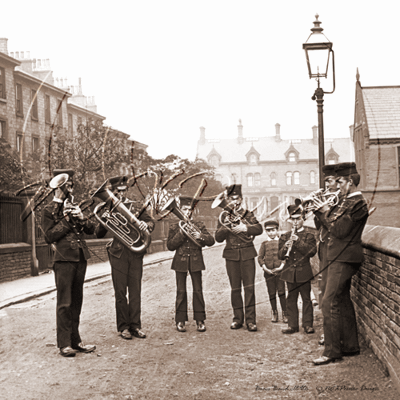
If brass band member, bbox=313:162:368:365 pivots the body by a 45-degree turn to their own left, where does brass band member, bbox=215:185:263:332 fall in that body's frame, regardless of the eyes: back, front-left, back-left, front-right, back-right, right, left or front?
right

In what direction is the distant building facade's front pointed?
toward the camera

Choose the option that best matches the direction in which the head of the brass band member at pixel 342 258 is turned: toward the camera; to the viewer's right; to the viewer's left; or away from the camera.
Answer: to the viewer's left

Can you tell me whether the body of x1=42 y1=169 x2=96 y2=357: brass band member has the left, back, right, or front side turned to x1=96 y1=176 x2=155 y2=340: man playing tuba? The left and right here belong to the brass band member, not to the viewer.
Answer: left

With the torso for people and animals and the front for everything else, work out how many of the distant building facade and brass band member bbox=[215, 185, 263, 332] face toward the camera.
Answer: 2

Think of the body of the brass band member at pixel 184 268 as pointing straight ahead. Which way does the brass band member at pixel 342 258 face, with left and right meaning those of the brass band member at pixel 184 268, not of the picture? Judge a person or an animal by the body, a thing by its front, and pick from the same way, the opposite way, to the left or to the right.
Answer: to the right

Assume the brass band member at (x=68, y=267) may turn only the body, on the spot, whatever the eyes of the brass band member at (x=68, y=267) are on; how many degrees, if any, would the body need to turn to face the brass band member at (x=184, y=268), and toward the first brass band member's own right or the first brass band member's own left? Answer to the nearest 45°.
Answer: approximately 45° to the first brass band member's own left

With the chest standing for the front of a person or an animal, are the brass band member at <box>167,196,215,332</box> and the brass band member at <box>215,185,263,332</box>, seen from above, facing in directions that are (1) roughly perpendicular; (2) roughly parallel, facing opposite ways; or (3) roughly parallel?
roughly parallel

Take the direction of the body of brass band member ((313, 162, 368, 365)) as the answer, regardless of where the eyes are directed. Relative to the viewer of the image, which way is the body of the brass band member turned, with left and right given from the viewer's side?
facing to the left of the viewer

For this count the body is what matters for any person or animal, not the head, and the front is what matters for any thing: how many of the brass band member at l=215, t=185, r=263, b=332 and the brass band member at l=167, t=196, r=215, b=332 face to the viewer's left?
0

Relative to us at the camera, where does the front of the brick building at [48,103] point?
facing the viewer and to the right of the viewer
